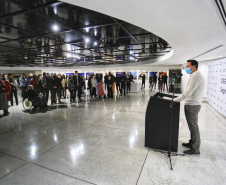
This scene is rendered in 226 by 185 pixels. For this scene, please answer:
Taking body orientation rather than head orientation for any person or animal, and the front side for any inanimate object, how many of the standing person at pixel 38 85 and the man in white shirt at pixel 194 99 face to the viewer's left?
1

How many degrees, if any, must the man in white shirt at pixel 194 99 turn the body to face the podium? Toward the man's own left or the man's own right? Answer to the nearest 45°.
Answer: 0° — they already face it

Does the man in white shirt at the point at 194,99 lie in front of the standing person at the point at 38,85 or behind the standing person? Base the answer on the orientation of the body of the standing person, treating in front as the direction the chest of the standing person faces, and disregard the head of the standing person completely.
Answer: in front

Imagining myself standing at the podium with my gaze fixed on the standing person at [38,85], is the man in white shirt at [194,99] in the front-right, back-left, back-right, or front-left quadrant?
back-right

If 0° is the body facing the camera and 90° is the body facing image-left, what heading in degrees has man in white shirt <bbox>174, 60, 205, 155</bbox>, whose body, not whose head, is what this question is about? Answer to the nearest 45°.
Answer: approximately 90°

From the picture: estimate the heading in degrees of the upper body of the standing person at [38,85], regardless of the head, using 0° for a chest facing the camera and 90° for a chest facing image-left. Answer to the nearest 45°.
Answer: approximately 315°

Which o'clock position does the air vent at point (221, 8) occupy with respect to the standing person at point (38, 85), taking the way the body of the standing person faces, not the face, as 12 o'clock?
The air vent is roughly at 1 o'clock from the standing person.

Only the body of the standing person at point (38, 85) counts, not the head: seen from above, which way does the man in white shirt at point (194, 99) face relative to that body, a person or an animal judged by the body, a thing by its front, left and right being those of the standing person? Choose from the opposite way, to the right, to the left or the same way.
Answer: the opposite way

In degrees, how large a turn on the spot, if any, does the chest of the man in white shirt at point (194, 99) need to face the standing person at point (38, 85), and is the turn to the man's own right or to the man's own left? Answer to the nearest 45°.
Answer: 0° — they already face them

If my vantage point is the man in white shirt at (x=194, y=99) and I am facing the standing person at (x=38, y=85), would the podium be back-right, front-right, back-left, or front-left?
front-left

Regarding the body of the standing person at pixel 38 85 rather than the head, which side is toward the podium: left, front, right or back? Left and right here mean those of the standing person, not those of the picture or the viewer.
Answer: front
